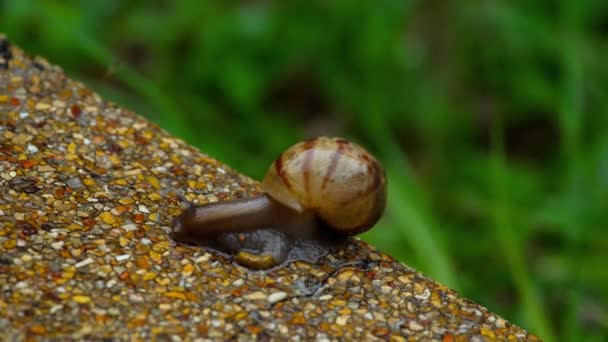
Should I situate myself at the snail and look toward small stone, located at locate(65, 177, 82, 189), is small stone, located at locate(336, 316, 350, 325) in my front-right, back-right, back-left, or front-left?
back-left

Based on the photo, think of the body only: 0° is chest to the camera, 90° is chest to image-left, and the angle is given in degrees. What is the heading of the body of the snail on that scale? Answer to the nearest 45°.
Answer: approximately 90°

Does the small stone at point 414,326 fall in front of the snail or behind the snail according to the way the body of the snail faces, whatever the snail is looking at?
behind
